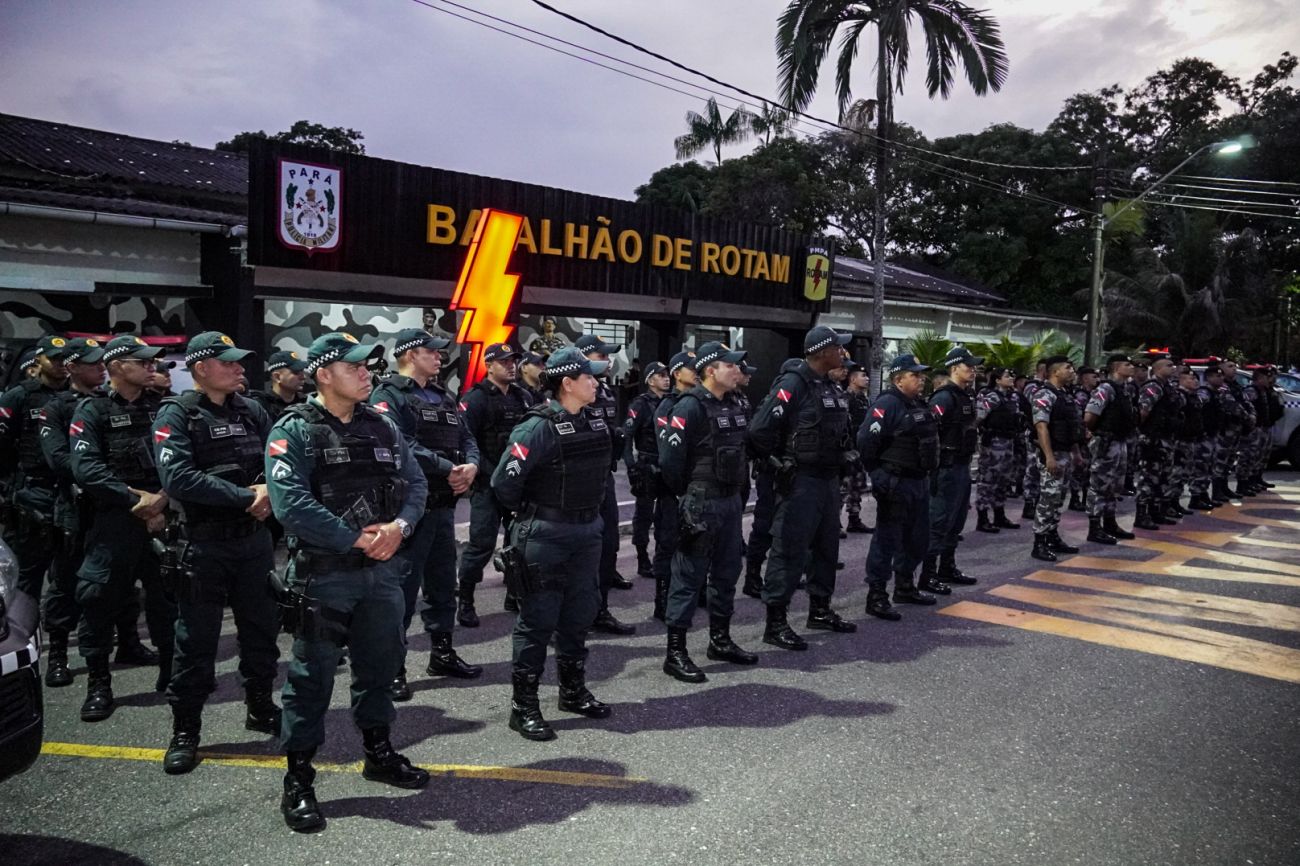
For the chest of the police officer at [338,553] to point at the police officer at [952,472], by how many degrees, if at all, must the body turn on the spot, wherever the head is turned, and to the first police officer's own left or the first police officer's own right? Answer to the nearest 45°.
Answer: approximately 90° to the first police officer's own left

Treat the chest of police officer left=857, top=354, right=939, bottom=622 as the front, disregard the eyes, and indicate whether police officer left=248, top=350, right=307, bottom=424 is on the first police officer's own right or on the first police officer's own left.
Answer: on the first police officer's own right

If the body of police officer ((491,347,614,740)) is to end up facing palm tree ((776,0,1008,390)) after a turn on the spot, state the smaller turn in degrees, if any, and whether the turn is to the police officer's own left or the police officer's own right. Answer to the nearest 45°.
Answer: approximately 90° to the police officer's own left

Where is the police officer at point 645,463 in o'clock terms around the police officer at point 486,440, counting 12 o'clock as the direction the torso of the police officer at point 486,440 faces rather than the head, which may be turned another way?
the police officer at point 645,463 is roughly at 9 o'clock from the police officer at point 486,440.
